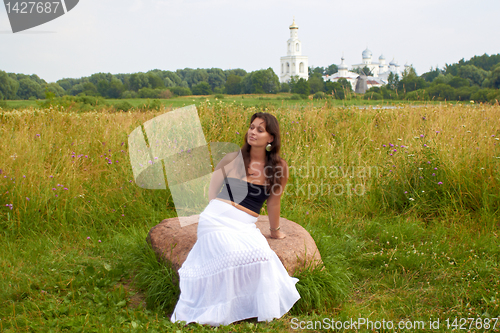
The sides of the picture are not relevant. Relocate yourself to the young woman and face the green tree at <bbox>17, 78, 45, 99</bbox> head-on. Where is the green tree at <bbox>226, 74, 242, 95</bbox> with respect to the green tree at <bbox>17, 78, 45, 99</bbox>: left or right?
right

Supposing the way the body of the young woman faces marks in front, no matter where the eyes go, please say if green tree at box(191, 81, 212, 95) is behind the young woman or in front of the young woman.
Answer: behind

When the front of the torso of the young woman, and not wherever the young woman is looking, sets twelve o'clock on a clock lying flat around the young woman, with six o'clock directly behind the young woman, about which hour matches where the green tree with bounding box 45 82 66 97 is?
The green tree is roughly at 5 o'clock from the young woman.

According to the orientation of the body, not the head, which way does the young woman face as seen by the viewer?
toward the camera

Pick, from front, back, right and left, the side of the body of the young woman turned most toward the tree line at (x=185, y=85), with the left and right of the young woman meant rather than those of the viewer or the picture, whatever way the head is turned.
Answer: back

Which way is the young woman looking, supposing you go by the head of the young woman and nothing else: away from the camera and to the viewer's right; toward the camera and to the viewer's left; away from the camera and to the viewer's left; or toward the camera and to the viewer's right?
toward the camera and to the viewer's left

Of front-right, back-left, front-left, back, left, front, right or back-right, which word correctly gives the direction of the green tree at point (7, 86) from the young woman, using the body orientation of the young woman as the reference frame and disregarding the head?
back-right

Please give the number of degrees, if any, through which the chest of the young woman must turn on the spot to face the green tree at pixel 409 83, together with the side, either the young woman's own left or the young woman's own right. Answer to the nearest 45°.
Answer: approximately 135° to the young woman's own left

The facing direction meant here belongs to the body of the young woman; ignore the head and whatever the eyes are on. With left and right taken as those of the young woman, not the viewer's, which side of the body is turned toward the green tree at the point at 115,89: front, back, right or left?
back

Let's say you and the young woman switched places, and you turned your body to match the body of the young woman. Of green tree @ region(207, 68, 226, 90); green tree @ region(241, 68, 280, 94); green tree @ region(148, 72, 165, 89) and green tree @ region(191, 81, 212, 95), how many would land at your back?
4

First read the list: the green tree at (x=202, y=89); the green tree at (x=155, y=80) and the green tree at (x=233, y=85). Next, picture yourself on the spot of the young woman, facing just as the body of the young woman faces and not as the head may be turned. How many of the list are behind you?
3

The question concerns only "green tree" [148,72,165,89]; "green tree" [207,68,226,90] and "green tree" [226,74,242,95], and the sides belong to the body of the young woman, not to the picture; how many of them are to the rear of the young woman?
3

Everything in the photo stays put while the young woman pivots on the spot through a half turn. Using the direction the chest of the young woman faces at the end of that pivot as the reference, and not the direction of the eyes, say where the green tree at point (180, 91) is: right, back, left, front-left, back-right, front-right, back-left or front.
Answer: front
